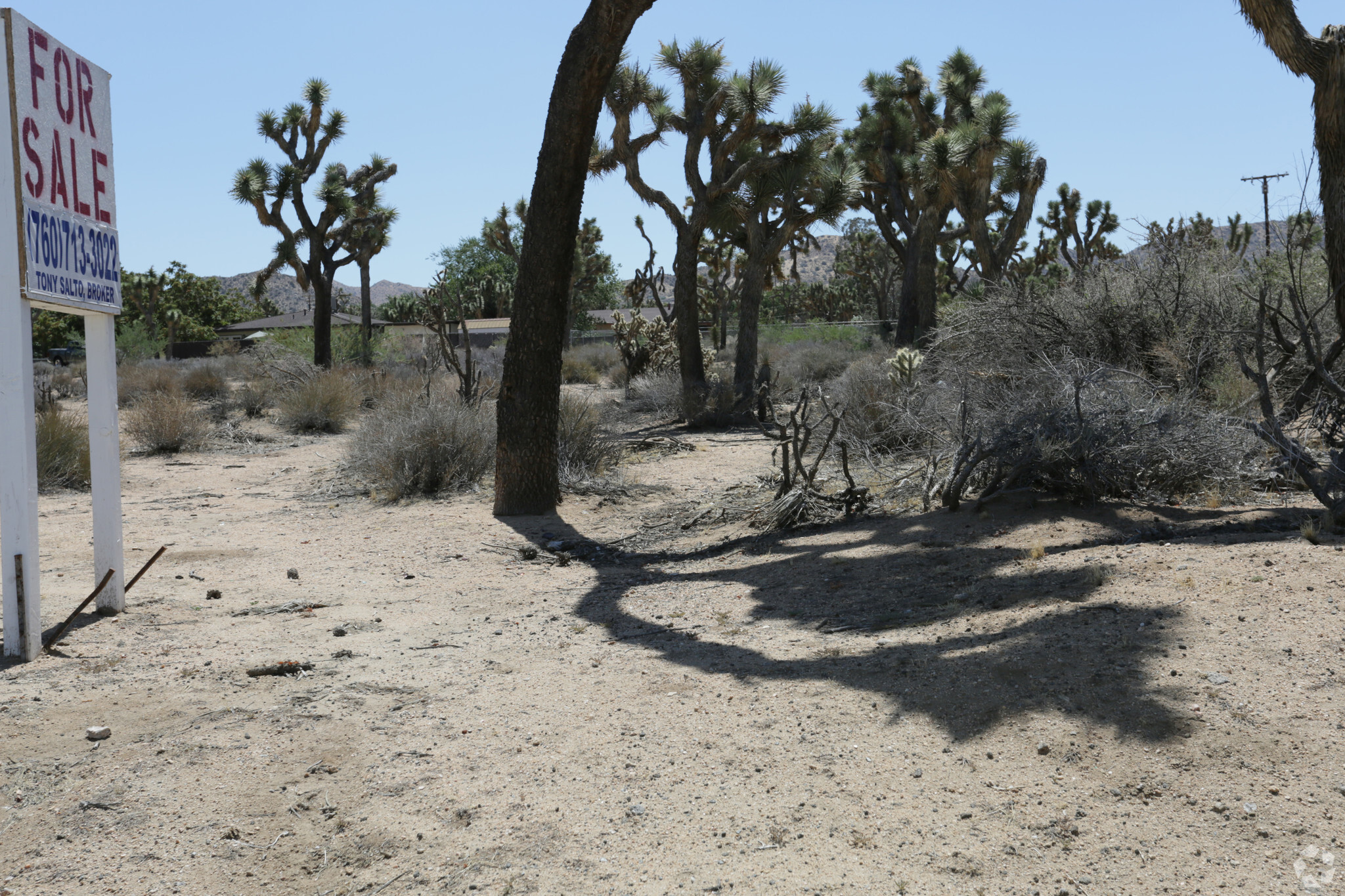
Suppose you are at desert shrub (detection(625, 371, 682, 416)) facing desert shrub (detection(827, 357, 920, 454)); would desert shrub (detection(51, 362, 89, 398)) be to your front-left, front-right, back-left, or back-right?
back-right

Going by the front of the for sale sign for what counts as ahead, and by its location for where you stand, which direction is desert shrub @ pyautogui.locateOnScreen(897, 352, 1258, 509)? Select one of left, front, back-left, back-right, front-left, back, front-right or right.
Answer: front-left

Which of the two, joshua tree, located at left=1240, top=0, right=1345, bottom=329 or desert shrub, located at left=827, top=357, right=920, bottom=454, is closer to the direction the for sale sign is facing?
the joshua tree

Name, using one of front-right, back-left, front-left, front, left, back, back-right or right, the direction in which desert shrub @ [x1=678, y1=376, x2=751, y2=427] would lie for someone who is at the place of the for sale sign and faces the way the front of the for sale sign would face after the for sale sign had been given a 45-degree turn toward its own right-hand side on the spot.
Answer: back-left

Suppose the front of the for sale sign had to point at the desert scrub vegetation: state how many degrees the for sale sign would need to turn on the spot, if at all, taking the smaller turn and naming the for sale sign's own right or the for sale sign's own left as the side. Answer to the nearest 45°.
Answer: approximately 90° to the for sale sign's own left

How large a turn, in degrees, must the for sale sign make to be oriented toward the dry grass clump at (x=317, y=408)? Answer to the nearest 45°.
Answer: approximately 135° to its left

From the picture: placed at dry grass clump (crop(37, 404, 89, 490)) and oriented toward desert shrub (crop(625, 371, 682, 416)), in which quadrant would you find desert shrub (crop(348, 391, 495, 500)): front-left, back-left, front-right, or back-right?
front-right

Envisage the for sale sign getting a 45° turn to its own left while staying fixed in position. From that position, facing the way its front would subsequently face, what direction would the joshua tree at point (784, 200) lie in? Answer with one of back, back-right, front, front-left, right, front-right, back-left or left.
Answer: front-left

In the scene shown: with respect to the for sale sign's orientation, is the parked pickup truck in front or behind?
behind

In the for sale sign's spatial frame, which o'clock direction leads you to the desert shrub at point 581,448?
The desert shrub is roughly at 9 o'clock from the for sale sign.

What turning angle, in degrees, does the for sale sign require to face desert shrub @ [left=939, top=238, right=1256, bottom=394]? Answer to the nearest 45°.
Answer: approximately 45° to its left

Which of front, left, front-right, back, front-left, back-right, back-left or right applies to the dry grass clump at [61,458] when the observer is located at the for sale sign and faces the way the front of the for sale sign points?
back-left

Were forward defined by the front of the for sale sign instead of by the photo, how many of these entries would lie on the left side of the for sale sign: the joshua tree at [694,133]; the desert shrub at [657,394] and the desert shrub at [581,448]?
3

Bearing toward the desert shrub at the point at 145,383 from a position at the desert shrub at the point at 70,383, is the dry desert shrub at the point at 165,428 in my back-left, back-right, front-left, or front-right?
front-right

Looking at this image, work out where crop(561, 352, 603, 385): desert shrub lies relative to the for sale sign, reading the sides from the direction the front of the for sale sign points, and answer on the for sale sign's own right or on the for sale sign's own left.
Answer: on the for sale sign's own left
